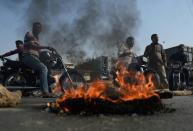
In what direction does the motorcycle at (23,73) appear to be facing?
to the viewer's right

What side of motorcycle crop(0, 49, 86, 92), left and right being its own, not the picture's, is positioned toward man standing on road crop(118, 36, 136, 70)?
front

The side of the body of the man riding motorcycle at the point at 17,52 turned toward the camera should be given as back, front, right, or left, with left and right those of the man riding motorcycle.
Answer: left

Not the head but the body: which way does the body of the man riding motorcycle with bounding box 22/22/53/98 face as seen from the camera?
to the viewer's right

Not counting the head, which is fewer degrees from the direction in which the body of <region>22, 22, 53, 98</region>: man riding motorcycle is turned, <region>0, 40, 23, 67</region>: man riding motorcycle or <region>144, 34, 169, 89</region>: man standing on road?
the man standing on road
